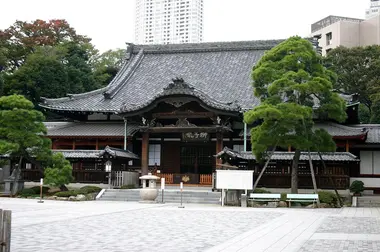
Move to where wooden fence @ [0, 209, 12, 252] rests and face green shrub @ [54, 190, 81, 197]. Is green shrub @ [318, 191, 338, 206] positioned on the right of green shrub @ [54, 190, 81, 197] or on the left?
right

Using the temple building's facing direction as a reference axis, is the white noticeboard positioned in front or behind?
in front

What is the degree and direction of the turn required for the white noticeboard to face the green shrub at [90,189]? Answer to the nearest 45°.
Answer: approximately 135° to its right

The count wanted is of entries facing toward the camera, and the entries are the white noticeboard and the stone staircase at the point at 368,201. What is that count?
2

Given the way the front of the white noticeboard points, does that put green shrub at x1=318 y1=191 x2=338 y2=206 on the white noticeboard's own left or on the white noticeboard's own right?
on the white noticeboard's own left

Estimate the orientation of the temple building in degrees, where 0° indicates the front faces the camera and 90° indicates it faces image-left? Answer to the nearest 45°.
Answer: approximately 0°

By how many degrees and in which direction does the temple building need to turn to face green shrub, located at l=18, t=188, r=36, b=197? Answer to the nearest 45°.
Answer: approximately 45° to its right
